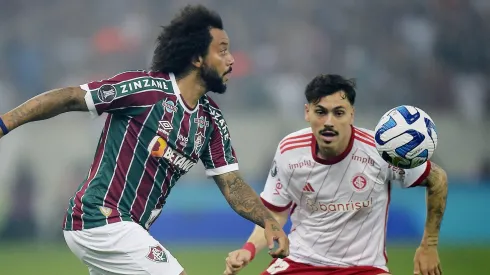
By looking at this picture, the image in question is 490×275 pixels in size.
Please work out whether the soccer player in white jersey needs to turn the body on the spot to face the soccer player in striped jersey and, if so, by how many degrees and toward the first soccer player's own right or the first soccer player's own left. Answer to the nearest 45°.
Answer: approximately 45° to the first soccer player's own right

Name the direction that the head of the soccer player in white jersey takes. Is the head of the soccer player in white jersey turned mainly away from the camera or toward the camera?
toward the camera

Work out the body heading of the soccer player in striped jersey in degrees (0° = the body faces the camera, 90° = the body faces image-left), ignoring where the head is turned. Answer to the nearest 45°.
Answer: approximately 315°

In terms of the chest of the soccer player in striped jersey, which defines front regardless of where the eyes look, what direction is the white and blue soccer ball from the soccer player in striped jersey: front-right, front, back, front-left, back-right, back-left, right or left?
front-left

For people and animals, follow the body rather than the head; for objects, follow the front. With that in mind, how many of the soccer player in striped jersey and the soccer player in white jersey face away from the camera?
0

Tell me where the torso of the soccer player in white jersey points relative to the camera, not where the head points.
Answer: toward the camera

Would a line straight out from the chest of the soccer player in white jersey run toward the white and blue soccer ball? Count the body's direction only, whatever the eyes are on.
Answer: no

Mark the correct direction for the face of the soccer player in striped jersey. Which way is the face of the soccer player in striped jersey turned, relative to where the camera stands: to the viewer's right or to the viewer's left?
to the viewer's right

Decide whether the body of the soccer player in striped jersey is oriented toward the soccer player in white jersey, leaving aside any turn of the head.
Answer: no
